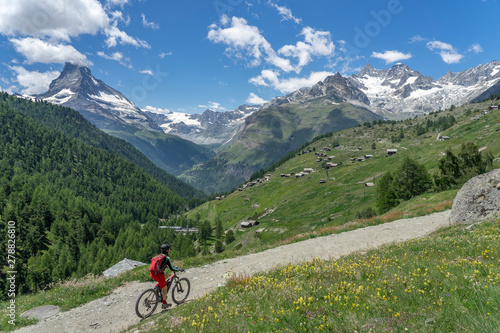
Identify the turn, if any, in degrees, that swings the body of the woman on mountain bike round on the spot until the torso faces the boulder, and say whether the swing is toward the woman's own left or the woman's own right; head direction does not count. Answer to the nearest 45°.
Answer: approximately 45° to the woman's own right

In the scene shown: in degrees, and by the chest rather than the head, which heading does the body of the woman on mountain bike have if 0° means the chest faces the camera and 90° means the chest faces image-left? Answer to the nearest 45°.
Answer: approximately 225°
